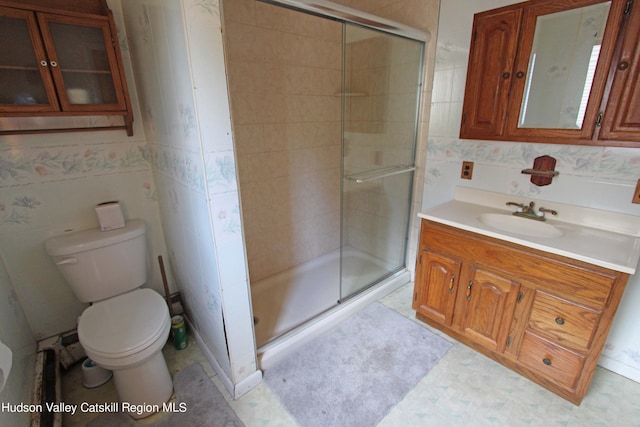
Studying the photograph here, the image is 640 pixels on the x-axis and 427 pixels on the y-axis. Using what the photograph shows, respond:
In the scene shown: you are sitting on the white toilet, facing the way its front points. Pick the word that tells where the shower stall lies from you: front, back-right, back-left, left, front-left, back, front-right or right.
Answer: left

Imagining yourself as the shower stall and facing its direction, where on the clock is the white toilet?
The white toilet is roughly at 3 o'clock from the shower stall.

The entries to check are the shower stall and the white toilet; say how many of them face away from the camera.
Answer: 0

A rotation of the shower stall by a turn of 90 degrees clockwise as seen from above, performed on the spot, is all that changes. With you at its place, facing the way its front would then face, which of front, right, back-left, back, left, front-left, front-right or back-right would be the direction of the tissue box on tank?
front

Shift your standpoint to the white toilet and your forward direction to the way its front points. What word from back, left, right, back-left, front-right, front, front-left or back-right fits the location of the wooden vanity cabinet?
front-left

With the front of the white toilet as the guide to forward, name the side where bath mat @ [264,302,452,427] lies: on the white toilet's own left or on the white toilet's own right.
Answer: on the white toilet's own left

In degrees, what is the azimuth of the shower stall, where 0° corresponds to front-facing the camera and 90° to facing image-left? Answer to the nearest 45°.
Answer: approximately 315°

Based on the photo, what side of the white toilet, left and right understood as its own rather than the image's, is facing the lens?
front

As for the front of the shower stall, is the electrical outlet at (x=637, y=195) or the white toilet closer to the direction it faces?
the electrical outlet
